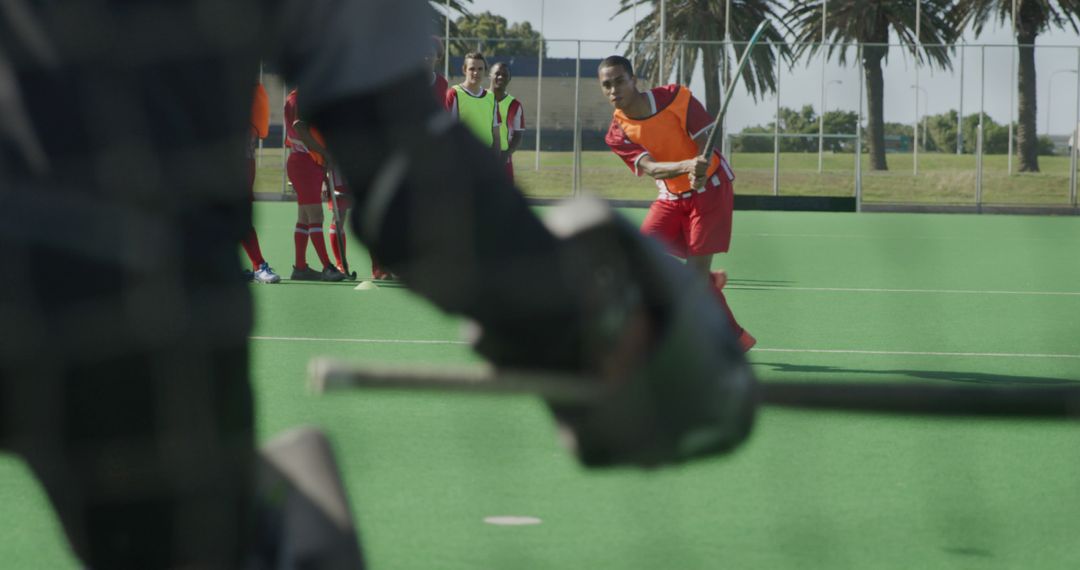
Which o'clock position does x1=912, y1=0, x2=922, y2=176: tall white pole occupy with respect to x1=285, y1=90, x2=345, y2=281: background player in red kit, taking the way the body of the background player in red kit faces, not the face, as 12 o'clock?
The tall white pole is roughly at 10 o'clock from the background player in red kit.

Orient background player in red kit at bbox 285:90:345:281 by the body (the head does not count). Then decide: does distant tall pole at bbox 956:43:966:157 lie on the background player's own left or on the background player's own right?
on the background player's own left

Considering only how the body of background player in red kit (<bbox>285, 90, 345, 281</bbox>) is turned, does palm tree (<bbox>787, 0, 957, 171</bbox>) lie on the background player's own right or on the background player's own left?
on the background player's own left

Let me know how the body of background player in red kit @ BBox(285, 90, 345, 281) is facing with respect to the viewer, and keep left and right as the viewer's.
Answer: facing to the right of the viewer

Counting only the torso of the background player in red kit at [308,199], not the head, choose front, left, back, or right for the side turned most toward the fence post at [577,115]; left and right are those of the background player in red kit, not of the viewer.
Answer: left

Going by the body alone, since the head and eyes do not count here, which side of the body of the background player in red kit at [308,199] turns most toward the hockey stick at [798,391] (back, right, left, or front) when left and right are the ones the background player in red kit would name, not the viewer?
right

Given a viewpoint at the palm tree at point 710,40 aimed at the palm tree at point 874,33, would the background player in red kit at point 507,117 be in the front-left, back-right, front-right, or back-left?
back-right

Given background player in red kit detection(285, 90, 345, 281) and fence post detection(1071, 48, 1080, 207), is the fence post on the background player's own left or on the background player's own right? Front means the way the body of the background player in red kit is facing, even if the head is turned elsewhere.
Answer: on the background player's own left
